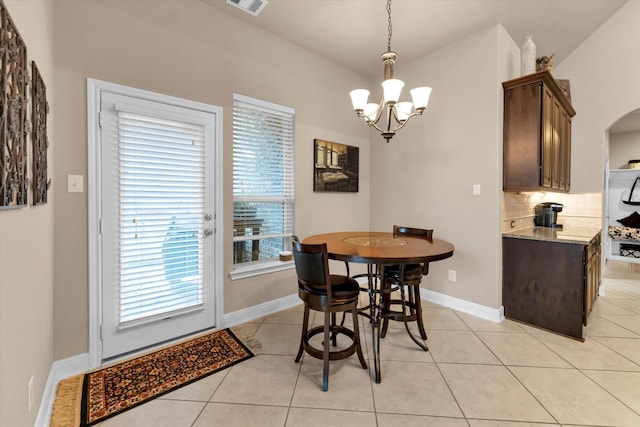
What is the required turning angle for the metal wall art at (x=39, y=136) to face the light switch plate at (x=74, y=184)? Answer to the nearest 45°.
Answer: approximately 90° to its left

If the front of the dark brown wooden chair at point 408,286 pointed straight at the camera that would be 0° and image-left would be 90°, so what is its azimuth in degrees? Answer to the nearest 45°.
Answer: approximately 45°

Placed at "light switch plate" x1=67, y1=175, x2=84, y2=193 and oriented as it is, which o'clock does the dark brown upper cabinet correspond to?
The dark brown upper cabinet is roughly at 10 o'clock from the light switch plate.

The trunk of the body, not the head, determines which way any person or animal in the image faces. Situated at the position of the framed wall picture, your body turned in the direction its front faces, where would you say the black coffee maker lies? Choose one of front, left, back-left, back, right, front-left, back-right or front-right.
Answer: front-left

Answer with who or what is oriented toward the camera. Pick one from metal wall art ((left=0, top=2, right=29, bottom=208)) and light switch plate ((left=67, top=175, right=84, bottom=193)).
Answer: the light switch plate

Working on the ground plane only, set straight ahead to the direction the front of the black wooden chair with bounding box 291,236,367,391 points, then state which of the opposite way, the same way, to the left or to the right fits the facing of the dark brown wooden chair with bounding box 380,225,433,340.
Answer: the opposite way

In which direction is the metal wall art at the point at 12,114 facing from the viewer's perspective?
to the viewer's right

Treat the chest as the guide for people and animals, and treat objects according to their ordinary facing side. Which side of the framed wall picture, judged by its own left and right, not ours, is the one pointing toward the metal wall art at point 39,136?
right

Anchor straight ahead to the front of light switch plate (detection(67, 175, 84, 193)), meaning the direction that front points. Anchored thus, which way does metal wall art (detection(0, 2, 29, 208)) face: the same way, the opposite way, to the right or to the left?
to the left

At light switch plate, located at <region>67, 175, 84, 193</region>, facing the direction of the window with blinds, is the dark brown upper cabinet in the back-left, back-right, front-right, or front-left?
front-right

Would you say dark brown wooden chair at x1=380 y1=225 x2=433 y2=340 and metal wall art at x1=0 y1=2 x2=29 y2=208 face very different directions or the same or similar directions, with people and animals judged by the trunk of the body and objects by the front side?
very different directions

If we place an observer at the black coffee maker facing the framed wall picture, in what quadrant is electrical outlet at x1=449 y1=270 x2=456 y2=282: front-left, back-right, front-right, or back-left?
front-left

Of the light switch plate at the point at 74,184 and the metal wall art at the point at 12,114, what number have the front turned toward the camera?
1

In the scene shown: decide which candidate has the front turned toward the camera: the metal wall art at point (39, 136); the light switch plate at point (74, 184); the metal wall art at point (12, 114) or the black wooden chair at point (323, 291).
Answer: the light switch plate

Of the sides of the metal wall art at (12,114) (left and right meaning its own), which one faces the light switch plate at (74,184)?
left

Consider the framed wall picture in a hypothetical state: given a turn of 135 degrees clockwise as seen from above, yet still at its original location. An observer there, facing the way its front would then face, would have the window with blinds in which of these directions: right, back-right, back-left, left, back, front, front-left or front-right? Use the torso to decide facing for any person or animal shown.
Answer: front-left

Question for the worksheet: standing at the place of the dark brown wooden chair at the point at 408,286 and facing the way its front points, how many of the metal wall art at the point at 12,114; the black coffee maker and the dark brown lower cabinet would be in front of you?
1
